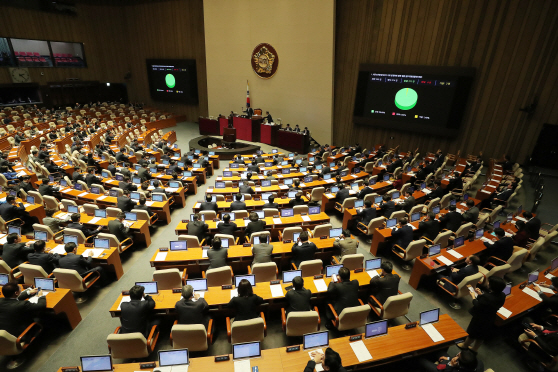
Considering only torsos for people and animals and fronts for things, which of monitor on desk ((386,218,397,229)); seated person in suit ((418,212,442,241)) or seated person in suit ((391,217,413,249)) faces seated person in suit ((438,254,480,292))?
the monitor on desk

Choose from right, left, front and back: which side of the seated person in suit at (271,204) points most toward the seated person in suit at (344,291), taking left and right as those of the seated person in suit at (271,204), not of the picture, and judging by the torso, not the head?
back

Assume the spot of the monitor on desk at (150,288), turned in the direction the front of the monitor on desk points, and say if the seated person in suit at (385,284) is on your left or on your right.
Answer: on your left

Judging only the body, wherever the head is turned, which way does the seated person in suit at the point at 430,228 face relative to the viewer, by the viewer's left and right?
facing away from the viewer and to the left of the viewer

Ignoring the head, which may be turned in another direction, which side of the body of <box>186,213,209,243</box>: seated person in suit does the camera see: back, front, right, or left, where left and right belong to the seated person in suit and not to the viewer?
back

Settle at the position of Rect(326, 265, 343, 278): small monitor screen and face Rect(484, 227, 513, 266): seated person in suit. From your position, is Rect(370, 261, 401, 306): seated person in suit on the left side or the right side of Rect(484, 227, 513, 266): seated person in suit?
right

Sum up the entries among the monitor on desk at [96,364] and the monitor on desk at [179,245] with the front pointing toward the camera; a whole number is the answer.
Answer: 2

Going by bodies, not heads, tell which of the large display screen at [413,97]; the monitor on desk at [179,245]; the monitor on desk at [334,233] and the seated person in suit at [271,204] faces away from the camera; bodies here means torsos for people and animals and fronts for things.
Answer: the seated person in suit

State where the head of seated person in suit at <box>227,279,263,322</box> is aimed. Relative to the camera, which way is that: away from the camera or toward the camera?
away from the camera

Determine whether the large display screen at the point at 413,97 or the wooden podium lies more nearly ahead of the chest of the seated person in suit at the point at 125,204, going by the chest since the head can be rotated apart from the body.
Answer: the wooden podium

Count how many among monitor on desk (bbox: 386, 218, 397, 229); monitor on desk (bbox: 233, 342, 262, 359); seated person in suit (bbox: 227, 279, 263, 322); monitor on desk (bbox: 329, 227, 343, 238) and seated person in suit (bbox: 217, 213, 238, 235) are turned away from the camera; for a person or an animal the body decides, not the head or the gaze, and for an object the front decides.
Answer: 2

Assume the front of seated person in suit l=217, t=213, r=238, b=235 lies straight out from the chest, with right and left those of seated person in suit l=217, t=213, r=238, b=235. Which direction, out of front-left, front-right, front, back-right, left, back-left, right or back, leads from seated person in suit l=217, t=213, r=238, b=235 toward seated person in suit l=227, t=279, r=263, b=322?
back

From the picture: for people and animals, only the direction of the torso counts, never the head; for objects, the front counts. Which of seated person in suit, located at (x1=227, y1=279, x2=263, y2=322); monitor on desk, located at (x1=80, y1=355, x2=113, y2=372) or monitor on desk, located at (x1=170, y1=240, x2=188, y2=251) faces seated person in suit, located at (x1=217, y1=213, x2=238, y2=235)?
seated person in suit, located at (x1=227, y1=279, x2=263, y2=322)

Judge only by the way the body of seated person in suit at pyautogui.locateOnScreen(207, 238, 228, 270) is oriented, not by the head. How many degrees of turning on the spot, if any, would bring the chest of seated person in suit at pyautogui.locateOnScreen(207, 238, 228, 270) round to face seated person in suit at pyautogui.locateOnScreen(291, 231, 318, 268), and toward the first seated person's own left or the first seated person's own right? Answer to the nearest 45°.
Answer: approximately 90° to the first seated person's own right

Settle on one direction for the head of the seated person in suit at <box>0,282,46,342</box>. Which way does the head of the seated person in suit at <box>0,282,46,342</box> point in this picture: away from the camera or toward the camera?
away from the camera

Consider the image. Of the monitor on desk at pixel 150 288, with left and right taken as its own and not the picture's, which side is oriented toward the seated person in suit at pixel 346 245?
left

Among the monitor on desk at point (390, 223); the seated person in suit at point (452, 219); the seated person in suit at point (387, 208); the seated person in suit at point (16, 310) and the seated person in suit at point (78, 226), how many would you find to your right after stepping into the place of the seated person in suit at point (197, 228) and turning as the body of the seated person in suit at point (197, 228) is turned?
3

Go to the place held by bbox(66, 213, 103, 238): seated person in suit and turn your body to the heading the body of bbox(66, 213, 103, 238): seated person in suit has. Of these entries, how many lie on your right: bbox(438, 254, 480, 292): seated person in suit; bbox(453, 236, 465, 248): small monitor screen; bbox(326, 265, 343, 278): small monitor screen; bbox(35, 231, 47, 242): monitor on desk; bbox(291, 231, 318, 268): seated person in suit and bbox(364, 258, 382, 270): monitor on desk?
5
